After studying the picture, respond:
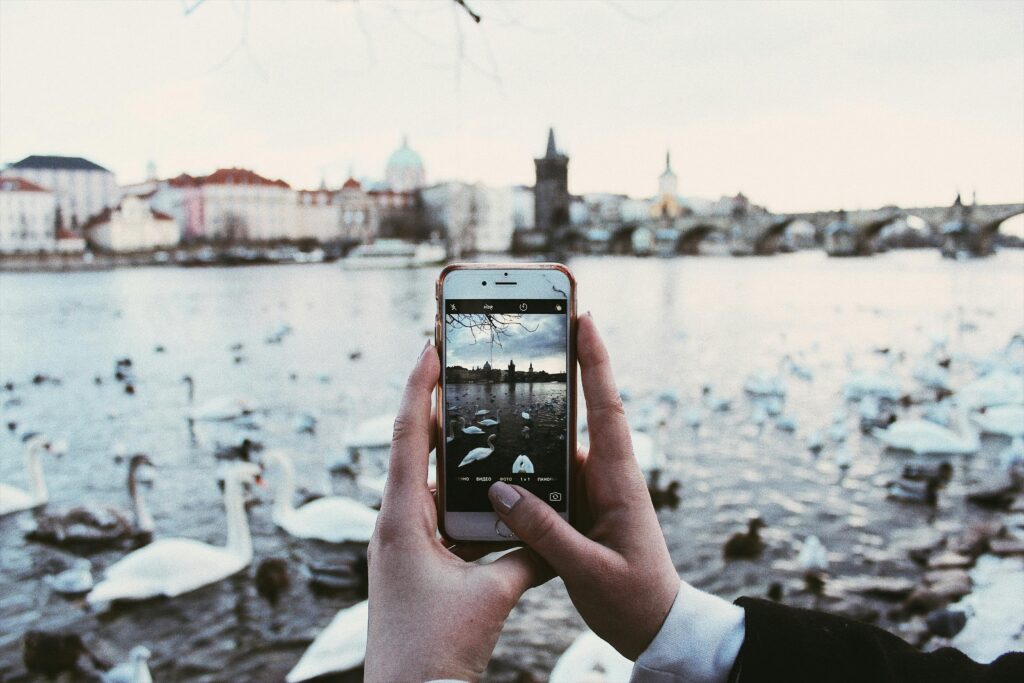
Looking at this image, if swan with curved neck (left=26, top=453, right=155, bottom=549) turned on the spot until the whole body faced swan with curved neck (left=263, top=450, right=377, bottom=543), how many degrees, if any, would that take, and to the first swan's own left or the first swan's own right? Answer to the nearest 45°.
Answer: approximately 45° to the first swan's own right

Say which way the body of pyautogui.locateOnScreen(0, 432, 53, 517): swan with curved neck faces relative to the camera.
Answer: to the viewer's right

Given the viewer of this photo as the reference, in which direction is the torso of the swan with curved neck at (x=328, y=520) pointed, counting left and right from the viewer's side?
facing to the left of the viewer

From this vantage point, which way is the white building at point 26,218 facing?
toward the camera

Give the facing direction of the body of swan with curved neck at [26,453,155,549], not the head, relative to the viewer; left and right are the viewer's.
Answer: facing to the right of the viewer

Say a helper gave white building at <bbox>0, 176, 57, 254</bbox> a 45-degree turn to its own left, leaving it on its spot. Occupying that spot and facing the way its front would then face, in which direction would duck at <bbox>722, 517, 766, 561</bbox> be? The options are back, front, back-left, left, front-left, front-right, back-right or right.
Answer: front

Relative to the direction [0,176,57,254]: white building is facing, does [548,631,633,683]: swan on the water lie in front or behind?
in front

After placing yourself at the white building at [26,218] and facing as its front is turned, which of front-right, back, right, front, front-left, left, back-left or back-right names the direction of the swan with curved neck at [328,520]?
front-left

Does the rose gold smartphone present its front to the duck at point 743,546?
no

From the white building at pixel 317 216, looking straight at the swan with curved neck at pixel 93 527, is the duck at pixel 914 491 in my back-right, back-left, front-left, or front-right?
front-left

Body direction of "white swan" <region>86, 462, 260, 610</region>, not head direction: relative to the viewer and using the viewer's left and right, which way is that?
facing to the right of the viewer

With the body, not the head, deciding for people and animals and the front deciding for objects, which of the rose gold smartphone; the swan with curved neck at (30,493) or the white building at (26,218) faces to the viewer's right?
the swan with curved neck

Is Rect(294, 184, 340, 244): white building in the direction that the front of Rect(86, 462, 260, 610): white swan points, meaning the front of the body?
no

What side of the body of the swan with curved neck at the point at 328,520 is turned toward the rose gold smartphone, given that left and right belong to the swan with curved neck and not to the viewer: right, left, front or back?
left

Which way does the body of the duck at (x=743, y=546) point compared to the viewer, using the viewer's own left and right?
facing to the right of the viewer

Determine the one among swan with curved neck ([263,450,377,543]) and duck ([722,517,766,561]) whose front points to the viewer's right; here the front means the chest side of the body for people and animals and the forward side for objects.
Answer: the duck

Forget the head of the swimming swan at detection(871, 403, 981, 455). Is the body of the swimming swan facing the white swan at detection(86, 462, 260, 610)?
no
